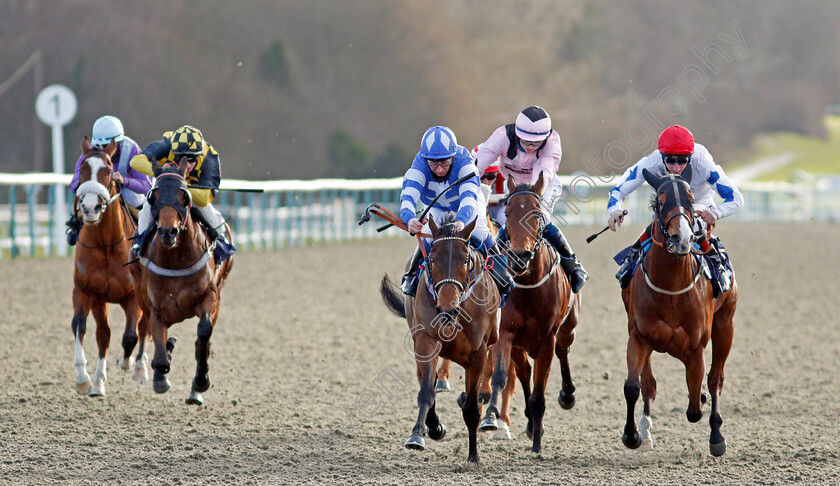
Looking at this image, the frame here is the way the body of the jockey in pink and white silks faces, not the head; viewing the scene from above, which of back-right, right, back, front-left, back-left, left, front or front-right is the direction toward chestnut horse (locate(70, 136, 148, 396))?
right

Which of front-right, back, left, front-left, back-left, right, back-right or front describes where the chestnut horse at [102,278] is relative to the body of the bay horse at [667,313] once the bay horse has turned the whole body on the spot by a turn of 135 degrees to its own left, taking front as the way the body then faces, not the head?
back-left

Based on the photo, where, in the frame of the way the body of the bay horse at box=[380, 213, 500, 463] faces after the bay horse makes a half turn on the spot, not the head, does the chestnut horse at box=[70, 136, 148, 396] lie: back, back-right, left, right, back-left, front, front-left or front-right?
front-left

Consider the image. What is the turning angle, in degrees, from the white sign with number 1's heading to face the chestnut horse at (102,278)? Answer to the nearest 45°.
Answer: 0° — it already faces it

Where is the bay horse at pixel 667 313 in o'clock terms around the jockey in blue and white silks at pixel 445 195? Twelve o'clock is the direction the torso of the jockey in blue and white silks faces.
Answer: The bay horse is roughly at 9 o'clock from the jockey in blue and white silks.

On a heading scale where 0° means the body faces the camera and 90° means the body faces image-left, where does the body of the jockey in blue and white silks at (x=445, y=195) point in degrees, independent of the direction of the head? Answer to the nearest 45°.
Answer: approximately 0°
